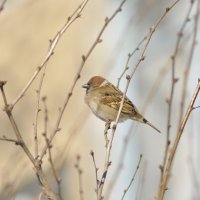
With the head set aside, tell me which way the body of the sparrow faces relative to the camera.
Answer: to the viewer's left
